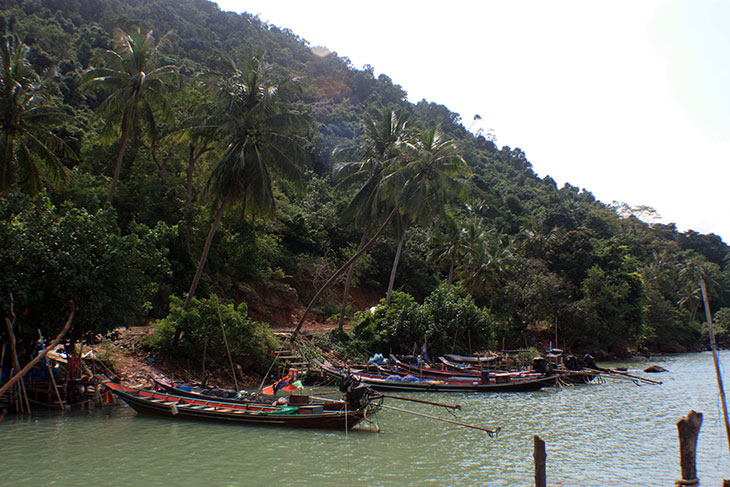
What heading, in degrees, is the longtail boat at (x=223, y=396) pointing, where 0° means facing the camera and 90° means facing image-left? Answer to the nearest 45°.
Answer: approximately 90°

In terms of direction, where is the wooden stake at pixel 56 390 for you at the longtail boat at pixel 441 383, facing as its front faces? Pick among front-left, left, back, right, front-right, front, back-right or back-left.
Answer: front-left

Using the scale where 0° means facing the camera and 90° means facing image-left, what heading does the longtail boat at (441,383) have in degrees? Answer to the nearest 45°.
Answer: approximately 90°

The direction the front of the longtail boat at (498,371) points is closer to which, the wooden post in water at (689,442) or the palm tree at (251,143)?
the palm tree

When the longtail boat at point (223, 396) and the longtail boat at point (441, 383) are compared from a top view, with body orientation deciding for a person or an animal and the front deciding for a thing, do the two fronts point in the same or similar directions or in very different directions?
same or similar directions

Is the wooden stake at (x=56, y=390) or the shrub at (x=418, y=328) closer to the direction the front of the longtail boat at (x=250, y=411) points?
the wooden stake

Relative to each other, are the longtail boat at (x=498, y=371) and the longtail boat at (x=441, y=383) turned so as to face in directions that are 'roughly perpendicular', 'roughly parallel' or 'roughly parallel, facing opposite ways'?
roughly parallel

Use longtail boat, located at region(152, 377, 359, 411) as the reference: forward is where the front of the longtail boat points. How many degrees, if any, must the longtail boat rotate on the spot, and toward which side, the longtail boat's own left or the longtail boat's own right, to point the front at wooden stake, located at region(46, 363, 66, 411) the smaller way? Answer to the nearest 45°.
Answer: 0° — it already faces it

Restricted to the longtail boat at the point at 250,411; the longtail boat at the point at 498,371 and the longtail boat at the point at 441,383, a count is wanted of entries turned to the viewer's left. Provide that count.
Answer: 3

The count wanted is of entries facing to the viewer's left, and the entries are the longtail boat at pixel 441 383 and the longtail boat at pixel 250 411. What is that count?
2

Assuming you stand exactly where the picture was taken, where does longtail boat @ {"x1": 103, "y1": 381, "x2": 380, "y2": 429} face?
facing to the left of the viewer

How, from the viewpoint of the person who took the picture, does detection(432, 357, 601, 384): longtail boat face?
facing to the left of the viewer
